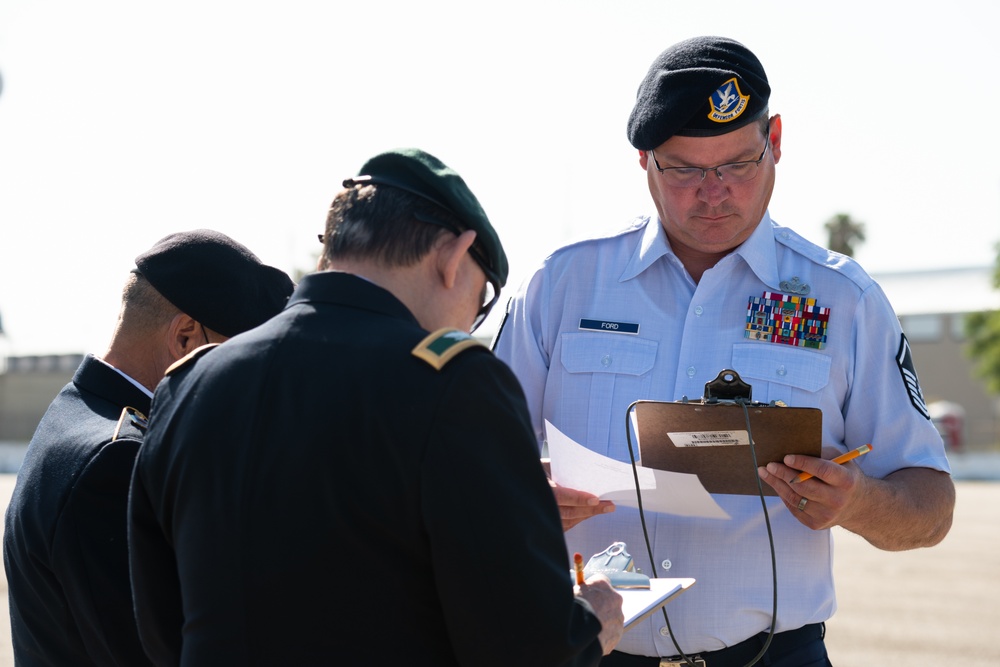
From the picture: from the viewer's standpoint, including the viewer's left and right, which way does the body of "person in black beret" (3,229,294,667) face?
facing away from the viewer and to the right of the viewer

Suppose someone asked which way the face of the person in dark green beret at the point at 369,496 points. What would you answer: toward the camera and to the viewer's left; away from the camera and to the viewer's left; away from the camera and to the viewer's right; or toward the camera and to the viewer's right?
away from the camera and to the viewer's right

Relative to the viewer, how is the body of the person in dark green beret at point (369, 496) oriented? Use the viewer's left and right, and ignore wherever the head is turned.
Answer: facing away from the viewer and to the right of the viewer

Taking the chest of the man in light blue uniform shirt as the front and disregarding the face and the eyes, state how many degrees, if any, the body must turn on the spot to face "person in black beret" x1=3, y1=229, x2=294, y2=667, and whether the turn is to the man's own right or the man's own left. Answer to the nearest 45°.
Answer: approximately 45° to the man's own right

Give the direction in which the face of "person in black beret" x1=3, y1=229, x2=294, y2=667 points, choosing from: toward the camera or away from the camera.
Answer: away from the camera

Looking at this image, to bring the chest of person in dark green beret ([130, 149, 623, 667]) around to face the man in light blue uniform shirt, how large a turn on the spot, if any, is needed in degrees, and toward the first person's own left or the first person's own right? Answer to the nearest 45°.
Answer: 0° — they already face them

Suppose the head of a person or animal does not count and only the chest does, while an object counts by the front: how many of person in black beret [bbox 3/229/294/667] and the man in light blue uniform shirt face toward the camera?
1

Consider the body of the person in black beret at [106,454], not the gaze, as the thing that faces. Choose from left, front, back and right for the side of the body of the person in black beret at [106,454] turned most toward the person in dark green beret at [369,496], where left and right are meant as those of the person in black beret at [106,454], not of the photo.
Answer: right

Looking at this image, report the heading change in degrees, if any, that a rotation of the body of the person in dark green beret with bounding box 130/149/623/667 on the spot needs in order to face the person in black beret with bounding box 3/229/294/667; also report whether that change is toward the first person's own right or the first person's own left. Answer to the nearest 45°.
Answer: approximately 90° to the first person's own left

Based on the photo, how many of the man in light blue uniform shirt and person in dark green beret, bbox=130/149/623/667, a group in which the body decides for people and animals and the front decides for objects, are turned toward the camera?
1

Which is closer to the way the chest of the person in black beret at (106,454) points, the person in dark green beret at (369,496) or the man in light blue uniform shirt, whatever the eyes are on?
the man in light blue uniform shirt

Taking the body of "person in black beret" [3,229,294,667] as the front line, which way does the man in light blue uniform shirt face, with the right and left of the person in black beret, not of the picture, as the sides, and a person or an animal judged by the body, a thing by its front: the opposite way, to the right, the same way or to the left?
the opposite way
